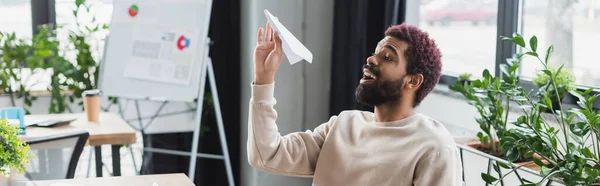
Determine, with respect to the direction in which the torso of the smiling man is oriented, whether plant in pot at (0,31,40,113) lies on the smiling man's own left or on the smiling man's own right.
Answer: on the smiling man's own right

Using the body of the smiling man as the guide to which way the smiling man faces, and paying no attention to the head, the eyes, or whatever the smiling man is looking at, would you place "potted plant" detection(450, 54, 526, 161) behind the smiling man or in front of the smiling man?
behind

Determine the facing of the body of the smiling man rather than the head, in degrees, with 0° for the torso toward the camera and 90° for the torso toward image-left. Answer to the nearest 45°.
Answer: approximately 45°

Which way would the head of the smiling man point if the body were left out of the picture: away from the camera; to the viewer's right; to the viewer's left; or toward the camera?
to the viewer's left

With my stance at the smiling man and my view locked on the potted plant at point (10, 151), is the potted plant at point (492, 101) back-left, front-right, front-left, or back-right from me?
back-right

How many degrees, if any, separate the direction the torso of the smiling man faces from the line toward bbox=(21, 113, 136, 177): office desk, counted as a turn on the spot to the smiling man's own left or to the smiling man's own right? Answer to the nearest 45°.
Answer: approximately 90° to the smiling man's own right
